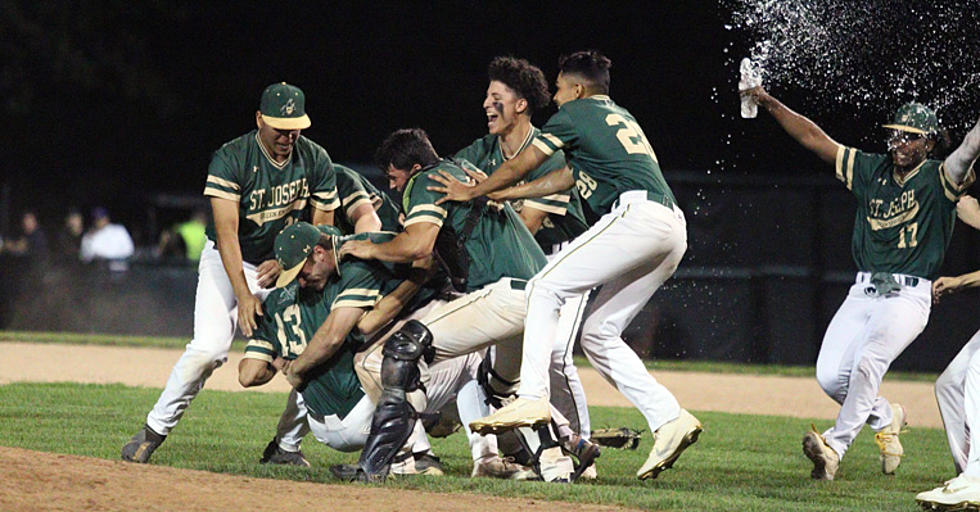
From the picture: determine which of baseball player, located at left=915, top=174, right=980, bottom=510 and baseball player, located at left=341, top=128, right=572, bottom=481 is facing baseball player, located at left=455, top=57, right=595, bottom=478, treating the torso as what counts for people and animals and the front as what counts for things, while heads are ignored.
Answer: baseball player, located at left=915, top=174, right=980, bottom=510

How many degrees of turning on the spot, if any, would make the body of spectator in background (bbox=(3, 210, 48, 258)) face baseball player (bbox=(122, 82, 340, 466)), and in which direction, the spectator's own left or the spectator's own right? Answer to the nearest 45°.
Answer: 0° — they already face them

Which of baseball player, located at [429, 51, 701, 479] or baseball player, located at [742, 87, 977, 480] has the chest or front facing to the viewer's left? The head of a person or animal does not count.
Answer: baseball player, located at [429, 51, 701, 479]

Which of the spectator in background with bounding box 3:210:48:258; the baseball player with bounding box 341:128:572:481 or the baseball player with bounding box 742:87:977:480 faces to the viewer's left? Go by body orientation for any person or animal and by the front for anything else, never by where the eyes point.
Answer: the baseball player with bounding box 341:128:572:481

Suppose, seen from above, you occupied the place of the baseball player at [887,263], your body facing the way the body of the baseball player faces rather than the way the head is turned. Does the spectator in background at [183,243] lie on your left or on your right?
on your right

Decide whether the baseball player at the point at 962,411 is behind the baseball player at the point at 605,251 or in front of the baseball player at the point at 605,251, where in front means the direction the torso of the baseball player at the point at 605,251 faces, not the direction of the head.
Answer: behind

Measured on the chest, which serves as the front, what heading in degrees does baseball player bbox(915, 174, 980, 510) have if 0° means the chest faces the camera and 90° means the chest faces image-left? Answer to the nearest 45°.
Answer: approximately 90°

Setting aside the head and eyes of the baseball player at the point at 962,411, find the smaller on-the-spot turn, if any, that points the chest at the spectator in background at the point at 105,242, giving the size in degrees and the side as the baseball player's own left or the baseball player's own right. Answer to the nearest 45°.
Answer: approximately 45° to the baseball player's own right

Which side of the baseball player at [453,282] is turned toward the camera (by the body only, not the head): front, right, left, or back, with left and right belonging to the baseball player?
left

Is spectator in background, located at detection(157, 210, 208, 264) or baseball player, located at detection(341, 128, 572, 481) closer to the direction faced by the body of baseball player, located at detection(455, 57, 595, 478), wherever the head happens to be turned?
the baseball player

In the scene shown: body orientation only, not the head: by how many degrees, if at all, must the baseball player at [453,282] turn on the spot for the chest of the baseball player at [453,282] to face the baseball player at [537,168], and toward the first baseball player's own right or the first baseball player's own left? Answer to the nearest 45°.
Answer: approximately 135° to the first baseball player's own right

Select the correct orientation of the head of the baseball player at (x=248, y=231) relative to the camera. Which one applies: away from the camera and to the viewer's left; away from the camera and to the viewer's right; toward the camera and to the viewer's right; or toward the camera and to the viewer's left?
toward the camera and to the viewer's right

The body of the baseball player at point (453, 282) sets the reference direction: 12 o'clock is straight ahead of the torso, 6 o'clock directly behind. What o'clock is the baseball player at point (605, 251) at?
the baseball player at point (605, 251) is roughly at 6 o'clock from the baseball player at point (453, 282).
